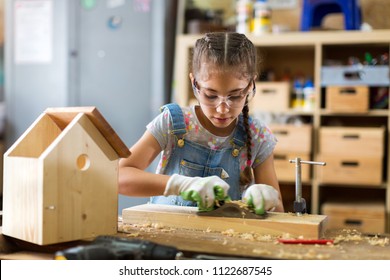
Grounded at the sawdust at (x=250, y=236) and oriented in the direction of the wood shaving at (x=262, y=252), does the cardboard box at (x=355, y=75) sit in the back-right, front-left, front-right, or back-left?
back-left

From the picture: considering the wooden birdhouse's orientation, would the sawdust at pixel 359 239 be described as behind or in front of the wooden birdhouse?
in front

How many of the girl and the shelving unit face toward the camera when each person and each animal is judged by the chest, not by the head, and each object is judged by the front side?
2

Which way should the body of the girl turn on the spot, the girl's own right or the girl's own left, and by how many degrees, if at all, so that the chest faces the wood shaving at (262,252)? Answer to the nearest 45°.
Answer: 0° — they already face it

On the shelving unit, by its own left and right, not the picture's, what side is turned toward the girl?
front

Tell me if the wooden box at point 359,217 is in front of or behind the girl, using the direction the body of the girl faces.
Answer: behind

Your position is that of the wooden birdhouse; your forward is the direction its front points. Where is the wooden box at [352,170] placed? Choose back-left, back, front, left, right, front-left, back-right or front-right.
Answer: left

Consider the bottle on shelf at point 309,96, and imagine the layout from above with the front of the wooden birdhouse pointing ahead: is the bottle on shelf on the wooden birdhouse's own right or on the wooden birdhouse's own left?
on the wooden birdhouse's own left

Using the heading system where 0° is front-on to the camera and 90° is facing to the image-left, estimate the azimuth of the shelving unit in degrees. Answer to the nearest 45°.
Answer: approximately 0°

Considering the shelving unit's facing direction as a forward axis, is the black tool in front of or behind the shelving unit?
in front

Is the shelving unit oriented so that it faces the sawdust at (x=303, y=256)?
yes
